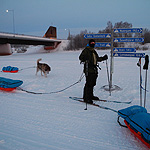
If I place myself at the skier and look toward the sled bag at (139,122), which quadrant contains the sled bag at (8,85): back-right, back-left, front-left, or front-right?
back-right

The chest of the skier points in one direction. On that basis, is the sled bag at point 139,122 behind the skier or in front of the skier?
in front

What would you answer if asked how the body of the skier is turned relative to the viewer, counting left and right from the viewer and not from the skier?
facing the viewer and to the right of the viewer

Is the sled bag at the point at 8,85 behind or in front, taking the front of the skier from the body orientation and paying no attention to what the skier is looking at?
behind
